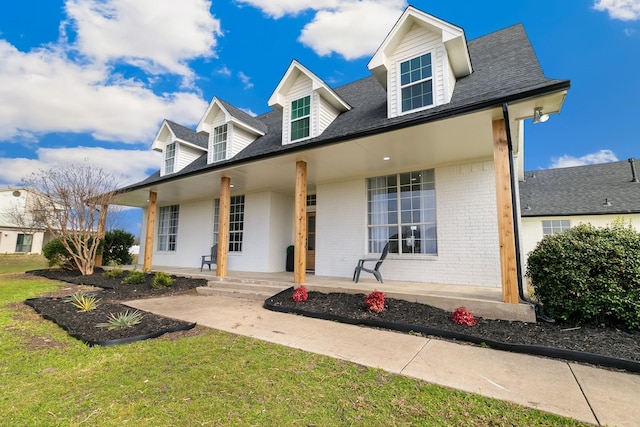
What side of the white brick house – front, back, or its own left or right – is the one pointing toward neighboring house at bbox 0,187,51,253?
right

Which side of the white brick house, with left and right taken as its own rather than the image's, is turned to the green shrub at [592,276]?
left

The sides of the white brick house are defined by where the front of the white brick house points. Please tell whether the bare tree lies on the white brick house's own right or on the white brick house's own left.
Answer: on the white brick house's own right

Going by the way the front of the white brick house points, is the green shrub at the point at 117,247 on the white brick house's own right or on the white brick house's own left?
on the white brick house's own right

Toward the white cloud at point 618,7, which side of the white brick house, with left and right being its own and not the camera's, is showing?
back

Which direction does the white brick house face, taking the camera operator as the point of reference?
facing the viewer and to the left of the viewer
